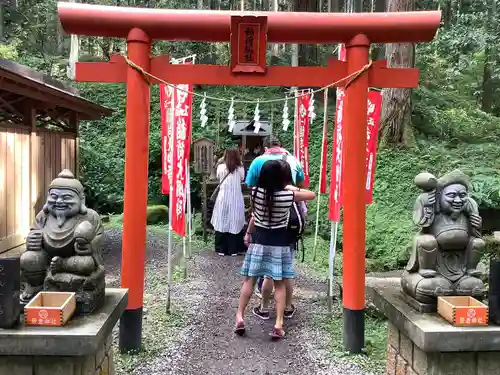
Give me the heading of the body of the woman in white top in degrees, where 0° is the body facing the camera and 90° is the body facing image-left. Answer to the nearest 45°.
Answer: approximately 180°

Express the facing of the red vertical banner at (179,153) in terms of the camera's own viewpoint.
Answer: facing the viewer

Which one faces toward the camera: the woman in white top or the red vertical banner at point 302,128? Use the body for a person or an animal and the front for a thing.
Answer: the red vertical banner

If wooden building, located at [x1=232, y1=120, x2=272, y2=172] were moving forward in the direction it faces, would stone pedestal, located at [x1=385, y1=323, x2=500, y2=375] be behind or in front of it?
in front

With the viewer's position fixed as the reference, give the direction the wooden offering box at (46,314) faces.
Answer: facing the viewer

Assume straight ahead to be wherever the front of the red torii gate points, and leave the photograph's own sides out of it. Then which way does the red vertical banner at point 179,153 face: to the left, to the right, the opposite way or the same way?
the same way

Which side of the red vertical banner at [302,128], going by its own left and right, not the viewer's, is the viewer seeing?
front

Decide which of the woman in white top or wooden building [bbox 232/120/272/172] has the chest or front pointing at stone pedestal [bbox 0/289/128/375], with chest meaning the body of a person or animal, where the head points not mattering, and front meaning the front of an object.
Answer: the wooden building

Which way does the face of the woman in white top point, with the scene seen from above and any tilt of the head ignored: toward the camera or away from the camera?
away from the camera
